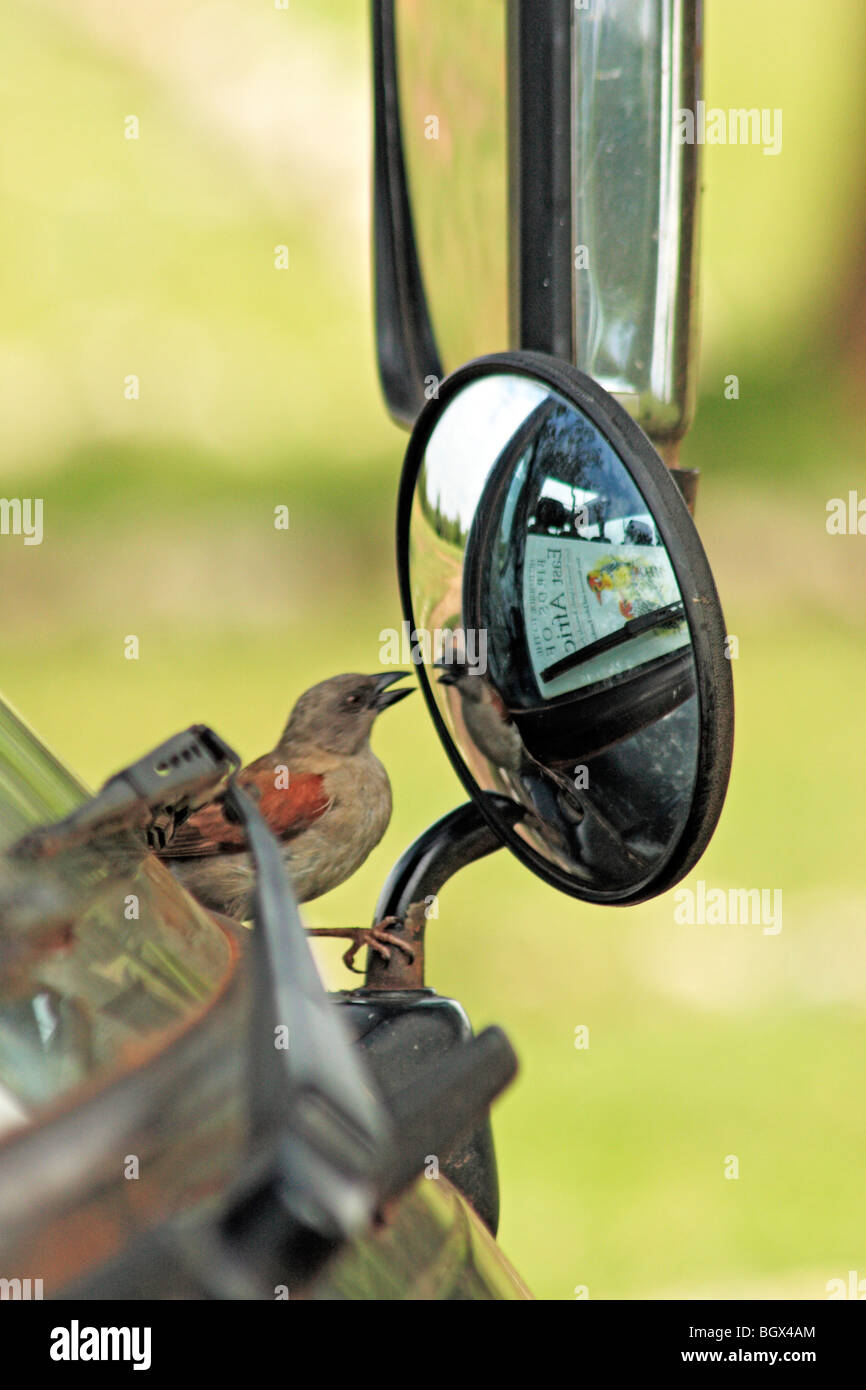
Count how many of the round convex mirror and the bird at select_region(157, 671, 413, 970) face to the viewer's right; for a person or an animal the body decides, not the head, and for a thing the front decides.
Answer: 1

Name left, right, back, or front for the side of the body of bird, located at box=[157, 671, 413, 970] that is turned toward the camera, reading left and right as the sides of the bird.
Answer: right

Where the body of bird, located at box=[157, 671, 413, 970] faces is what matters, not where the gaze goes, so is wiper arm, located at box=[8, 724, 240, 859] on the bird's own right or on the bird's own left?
on the bird's own right
